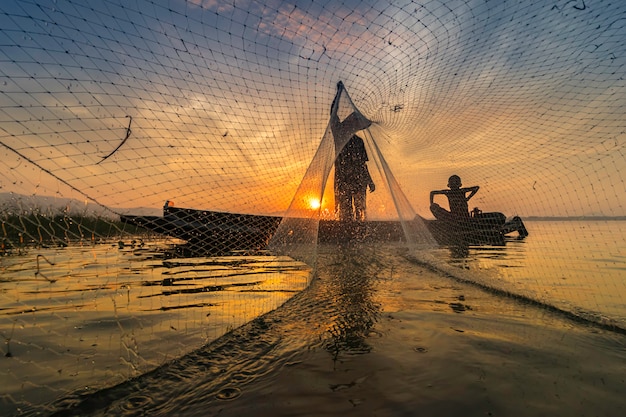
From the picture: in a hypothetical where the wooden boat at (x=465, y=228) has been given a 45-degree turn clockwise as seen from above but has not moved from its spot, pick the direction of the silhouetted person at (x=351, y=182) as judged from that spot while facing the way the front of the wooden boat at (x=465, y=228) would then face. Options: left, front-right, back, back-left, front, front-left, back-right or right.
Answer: left

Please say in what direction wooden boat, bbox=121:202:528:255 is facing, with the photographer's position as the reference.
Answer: facing to the left of the viewer
